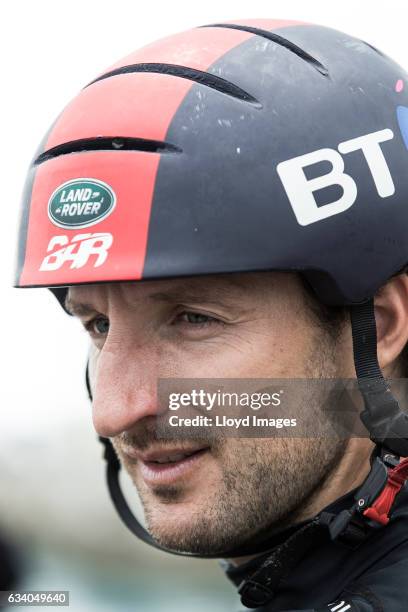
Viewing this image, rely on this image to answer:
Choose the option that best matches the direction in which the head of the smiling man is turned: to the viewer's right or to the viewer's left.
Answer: to the viewer's left

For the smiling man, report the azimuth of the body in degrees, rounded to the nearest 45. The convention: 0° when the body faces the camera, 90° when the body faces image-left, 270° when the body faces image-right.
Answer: approximately 45°
